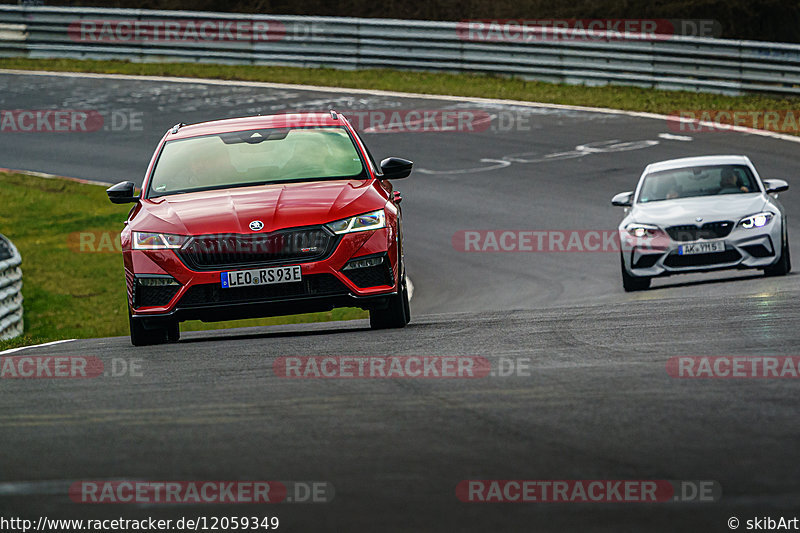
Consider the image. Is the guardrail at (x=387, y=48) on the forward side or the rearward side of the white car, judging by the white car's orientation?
on the rearward side

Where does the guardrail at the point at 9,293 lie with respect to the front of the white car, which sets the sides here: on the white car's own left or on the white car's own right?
on the white car's own right

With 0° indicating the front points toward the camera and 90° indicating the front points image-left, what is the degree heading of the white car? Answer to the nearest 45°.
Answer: approximately 0°

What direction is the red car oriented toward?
toward the camera

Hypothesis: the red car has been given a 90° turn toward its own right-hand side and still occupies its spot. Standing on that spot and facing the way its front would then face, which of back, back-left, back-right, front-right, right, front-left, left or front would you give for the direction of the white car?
back-right

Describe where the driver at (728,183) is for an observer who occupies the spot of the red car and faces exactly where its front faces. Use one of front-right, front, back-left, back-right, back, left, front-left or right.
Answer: back-left
